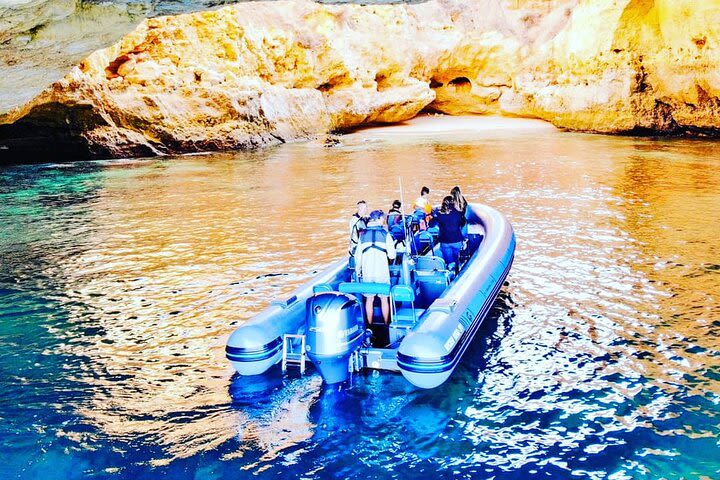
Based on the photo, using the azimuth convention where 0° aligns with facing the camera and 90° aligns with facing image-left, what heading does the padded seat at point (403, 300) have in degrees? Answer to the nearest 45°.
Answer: approximately 225°

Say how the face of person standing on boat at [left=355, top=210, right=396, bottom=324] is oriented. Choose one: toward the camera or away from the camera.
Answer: away from the camera

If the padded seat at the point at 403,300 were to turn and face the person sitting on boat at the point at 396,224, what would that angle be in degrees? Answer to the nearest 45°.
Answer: approximately 45° to its left

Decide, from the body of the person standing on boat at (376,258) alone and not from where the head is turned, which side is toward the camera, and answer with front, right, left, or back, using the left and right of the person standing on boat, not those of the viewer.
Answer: back

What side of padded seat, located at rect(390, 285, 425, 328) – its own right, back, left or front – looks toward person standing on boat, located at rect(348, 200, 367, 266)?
left

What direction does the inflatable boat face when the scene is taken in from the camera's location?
facing away from the viewer and to the right of the viewer

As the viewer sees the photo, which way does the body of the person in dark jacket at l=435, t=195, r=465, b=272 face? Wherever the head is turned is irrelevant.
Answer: away from the camera

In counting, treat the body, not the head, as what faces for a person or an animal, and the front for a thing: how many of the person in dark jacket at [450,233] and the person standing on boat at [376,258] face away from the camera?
2
